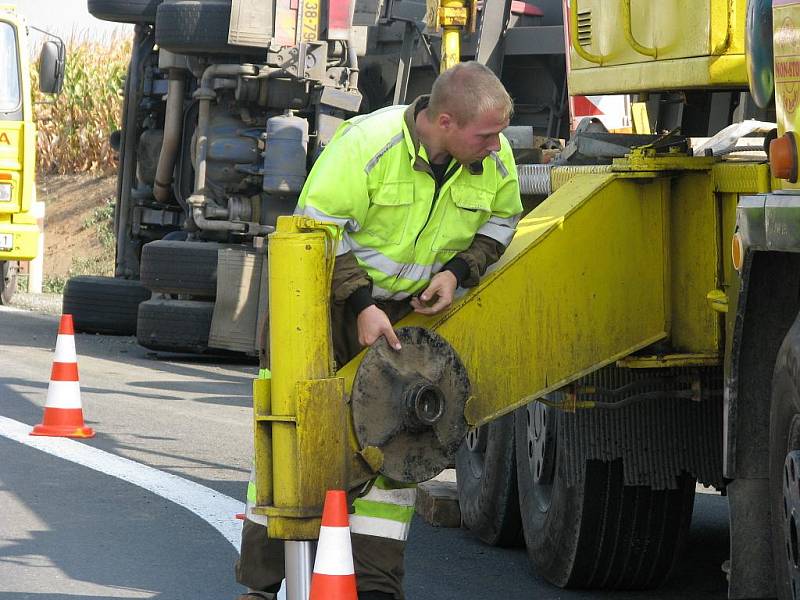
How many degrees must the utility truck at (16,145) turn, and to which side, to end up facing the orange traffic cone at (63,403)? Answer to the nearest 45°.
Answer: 0° — it already faces it

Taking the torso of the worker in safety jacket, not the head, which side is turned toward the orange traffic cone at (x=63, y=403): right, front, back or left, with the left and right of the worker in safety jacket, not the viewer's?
back

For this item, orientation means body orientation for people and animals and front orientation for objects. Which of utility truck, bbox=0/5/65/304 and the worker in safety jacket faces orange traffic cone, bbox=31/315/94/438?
the utility truck

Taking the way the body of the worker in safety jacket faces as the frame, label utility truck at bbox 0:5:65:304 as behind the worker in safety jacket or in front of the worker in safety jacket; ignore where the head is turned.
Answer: behind

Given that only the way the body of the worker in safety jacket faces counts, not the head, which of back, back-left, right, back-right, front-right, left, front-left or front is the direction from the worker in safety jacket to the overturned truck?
back-left

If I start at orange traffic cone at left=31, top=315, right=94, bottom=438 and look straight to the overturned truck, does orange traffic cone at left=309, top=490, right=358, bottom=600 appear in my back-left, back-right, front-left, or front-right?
back-right

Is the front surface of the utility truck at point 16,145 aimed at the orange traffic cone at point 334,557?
yes

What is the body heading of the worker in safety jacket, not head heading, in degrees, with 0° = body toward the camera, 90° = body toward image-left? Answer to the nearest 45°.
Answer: approximately 315°
